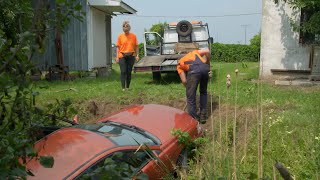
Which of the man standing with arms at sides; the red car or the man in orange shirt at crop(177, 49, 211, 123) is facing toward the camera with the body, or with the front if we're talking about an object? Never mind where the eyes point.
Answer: the man standing with arms at sides

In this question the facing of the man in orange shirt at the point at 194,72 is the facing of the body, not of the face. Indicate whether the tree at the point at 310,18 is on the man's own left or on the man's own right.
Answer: on the man's own right

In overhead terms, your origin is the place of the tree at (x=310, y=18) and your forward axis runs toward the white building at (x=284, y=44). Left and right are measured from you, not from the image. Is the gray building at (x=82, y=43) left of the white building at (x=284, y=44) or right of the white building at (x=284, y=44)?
left

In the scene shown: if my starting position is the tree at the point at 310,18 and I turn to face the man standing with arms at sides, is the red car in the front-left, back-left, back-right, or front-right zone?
front-left

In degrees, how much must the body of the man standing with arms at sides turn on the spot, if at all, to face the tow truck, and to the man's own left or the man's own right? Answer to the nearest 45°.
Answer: approximately 135° to the man's own left

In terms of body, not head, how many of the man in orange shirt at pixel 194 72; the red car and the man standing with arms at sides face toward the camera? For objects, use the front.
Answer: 1

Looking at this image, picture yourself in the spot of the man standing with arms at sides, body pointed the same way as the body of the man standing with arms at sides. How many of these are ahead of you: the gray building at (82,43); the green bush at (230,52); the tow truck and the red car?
1

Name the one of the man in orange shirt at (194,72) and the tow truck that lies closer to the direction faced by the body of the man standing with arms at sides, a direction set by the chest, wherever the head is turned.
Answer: the man in orange shirt

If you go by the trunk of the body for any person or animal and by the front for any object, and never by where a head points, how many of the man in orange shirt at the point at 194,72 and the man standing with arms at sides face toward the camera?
1

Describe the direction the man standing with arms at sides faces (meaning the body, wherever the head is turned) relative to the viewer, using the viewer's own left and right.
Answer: facing the viewer
